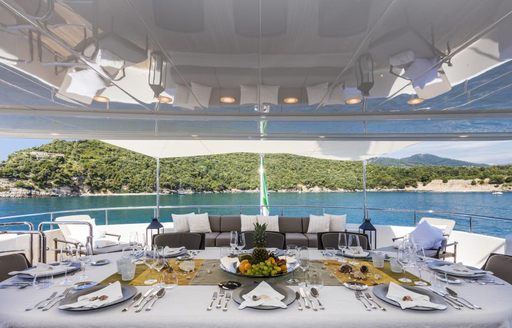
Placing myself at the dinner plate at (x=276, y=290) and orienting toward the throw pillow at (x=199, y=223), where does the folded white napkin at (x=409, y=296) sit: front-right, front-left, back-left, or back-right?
back-right

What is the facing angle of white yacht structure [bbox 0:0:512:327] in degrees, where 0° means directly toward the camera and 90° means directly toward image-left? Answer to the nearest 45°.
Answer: approximately 0°
